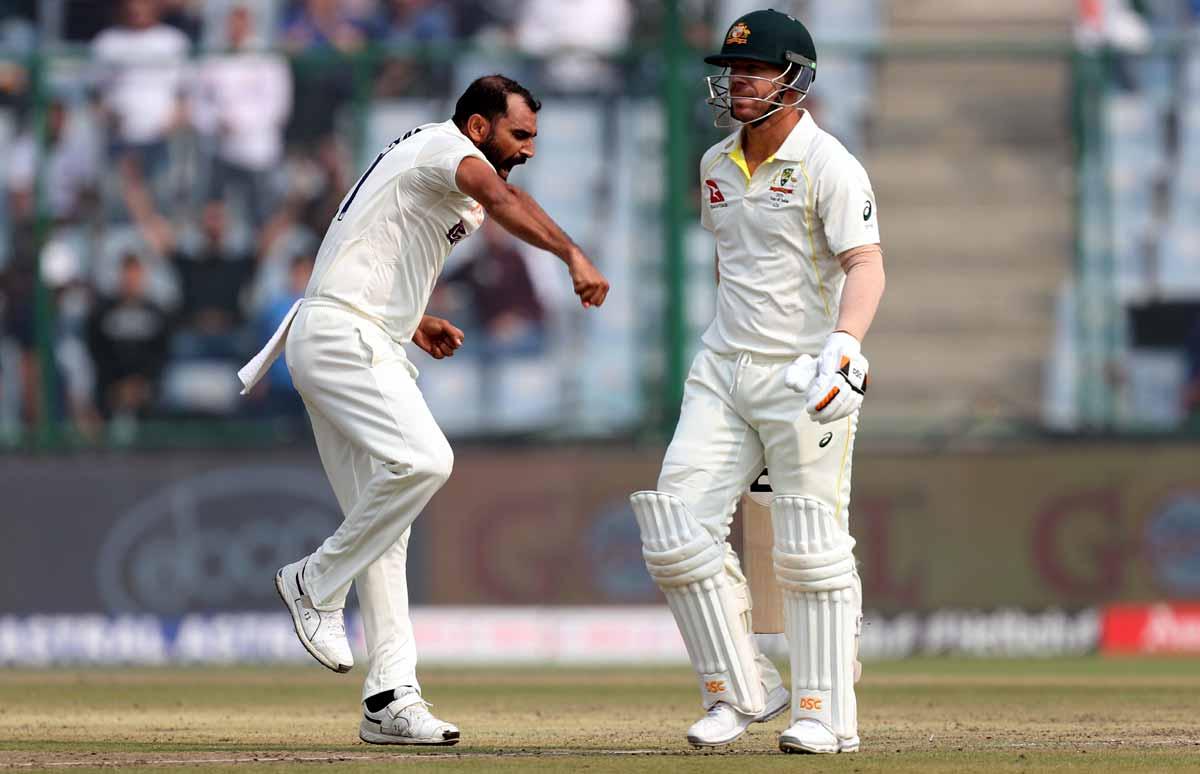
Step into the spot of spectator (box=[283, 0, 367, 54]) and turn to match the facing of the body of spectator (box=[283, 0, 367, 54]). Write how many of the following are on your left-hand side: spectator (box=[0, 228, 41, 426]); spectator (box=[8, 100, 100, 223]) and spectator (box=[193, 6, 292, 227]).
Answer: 0

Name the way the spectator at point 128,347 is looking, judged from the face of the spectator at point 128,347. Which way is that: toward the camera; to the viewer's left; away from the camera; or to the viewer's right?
toward the camera

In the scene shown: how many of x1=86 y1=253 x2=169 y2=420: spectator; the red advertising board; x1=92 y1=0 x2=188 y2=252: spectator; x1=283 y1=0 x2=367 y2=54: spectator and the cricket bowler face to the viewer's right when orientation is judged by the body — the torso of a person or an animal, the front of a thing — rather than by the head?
1

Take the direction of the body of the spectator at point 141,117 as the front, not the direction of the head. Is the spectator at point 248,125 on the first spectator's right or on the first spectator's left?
on the first spectator's left

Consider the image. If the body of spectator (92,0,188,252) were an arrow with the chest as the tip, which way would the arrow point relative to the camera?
toward the camera

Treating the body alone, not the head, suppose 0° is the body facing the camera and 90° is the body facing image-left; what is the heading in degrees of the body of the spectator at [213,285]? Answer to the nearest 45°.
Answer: approximately 0°

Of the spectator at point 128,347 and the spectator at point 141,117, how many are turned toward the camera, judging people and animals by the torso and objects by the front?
2

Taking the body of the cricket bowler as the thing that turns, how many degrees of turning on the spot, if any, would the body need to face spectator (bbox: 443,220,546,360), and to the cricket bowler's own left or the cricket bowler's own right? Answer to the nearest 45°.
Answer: approximately 90° to the cricket bowler's own left

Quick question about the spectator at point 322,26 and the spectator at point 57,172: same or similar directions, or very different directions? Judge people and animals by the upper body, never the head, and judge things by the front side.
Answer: same or similar directions

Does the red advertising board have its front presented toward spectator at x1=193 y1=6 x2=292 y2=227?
no

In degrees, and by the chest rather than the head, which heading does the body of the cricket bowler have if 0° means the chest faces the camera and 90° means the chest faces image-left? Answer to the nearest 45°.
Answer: approximately 270°

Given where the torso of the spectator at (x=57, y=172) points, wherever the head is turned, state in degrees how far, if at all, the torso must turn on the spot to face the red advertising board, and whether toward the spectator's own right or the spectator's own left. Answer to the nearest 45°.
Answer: approximately 45° to the spectator's own left

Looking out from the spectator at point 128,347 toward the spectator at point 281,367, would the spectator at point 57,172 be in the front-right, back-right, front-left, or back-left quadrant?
back-left

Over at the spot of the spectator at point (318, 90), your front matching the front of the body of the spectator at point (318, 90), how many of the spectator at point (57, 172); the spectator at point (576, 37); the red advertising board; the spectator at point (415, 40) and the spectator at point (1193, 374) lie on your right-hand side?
1

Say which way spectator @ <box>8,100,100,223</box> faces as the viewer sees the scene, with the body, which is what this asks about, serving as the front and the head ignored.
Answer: toward the camera

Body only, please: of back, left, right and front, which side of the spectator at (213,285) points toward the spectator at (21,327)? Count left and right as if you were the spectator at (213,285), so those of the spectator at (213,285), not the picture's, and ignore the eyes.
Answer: right

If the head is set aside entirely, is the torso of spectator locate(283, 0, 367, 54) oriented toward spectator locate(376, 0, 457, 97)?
no

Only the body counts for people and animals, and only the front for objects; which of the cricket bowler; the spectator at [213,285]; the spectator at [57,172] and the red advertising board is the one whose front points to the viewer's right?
the cricket bowler

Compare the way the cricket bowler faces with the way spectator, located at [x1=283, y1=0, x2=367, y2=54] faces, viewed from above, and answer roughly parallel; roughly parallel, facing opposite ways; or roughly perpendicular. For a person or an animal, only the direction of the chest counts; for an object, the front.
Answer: roughly perpendicular

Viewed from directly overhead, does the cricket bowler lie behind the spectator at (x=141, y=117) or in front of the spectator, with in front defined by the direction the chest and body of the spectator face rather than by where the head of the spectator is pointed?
in front

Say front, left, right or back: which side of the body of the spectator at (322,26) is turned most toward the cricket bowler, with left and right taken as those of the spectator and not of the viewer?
front

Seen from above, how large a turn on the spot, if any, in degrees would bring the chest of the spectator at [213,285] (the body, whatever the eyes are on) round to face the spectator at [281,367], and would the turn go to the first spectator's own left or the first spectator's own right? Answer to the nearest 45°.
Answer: approximately 45° to the first spectator's own left
